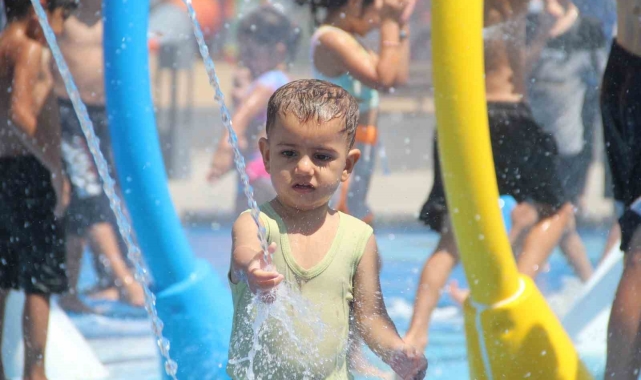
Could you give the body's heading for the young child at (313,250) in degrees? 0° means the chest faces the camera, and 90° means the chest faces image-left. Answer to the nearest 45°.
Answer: approximately 0°

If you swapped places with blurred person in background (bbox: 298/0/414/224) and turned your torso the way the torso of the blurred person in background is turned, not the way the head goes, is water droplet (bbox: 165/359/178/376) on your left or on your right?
on your right

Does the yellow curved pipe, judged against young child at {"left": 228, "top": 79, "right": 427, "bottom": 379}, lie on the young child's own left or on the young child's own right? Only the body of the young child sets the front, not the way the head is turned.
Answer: on the young child's own left
